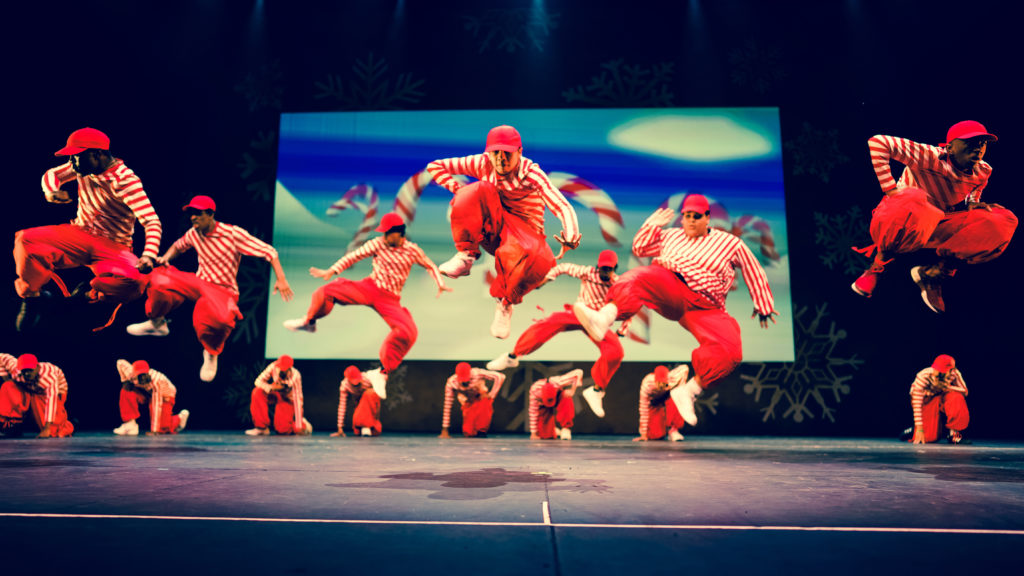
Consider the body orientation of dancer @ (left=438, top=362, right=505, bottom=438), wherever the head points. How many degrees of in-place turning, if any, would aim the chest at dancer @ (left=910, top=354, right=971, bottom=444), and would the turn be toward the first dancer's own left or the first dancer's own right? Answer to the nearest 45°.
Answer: approximately 90° to the first dancer's own left

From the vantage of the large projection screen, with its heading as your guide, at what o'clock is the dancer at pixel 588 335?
The dancer is roughly at 12 o'clock from the large projection screen.

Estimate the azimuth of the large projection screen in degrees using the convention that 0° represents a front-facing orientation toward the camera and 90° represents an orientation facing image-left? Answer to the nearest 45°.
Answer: approximately 0°

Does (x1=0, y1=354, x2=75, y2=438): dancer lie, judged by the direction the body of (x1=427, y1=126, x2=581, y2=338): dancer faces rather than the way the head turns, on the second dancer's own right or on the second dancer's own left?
on the second dancer's own right

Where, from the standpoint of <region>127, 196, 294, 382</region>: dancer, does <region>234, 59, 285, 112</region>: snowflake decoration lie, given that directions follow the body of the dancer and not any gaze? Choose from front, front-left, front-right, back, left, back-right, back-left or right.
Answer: back-right

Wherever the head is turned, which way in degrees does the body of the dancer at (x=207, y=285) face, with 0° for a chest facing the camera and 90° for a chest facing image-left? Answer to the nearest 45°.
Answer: approximately 45°

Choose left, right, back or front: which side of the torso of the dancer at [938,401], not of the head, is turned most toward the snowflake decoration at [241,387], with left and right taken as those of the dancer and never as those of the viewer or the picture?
right
